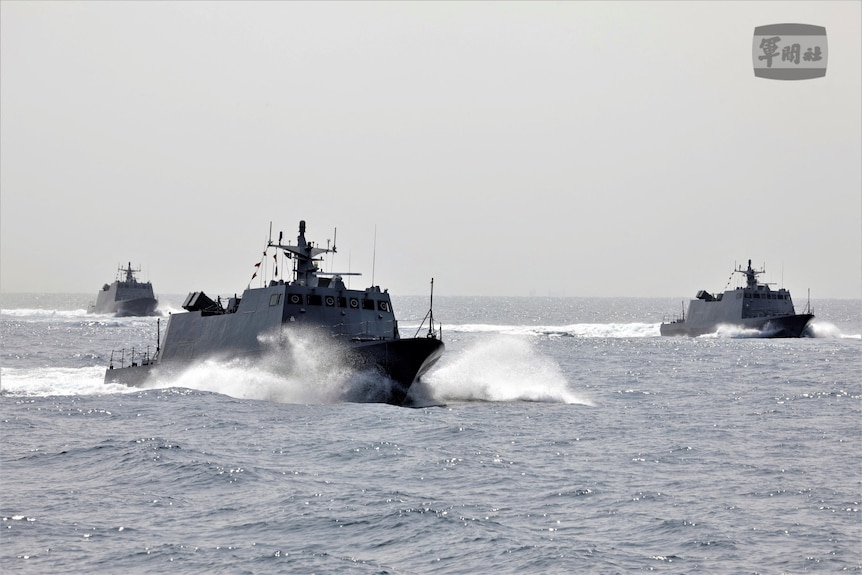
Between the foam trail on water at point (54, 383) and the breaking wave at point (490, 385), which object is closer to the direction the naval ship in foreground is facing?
the breaking wave

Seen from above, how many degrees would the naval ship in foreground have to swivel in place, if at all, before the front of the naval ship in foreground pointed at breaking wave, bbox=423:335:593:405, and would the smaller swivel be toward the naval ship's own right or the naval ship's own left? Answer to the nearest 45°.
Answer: approximately 45° to the naval ship's own left

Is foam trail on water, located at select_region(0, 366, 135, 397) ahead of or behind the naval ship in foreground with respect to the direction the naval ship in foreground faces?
behind

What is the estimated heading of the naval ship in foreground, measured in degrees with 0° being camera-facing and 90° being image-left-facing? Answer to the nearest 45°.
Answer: approximately 315°
